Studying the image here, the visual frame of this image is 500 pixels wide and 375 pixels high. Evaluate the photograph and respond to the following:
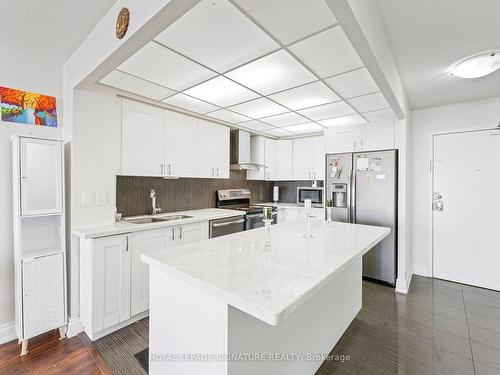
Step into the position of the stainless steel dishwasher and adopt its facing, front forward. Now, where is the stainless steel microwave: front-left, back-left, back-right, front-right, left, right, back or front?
left

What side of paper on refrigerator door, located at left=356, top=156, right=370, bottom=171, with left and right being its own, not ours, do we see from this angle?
front

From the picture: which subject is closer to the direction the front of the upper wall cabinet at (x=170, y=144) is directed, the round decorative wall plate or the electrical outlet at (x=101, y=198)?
the round decorative wall plate

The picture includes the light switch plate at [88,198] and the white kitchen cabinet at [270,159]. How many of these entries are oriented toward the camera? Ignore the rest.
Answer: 2

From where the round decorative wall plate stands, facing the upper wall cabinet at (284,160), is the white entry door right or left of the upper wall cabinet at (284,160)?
right

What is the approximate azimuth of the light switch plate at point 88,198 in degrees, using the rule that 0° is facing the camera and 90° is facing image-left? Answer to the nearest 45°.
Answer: approximately 0°

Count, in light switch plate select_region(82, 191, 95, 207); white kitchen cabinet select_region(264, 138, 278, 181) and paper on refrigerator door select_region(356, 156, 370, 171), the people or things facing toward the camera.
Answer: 3

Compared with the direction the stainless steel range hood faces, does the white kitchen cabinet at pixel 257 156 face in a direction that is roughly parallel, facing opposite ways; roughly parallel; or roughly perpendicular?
roughly parallel

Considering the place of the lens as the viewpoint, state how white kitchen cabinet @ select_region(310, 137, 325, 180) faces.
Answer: facing the viewer and to the left of the viewer

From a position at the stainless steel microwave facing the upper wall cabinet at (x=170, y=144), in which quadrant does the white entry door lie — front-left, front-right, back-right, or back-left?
back-left

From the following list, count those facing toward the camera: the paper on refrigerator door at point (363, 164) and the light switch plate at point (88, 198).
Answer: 2

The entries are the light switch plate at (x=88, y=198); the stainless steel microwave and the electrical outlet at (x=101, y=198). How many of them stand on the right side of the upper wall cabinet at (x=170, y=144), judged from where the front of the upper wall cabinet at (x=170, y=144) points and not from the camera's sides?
2

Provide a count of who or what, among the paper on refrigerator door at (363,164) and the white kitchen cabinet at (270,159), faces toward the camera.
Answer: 2

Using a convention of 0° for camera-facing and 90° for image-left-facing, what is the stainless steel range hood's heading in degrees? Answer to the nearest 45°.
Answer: approximately 315°

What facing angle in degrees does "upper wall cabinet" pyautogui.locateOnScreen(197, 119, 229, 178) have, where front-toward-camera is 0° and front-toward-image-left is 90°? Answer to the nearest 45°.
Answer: approximately 315°

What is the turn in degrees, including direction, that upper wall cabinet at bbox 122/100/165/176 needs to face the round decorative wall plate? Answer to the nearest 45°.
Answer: approximately 45° to its right

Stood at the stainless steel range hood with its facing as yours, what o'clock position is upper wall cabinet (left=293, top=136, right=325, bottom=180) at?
The upper wall cabinet is roughly at 10 o'clock from the stainless steel range hood.

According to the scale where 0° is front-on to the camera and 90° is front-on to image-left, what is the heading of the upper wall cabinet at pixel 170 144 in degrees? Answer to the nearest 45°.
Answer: approximately 315°
